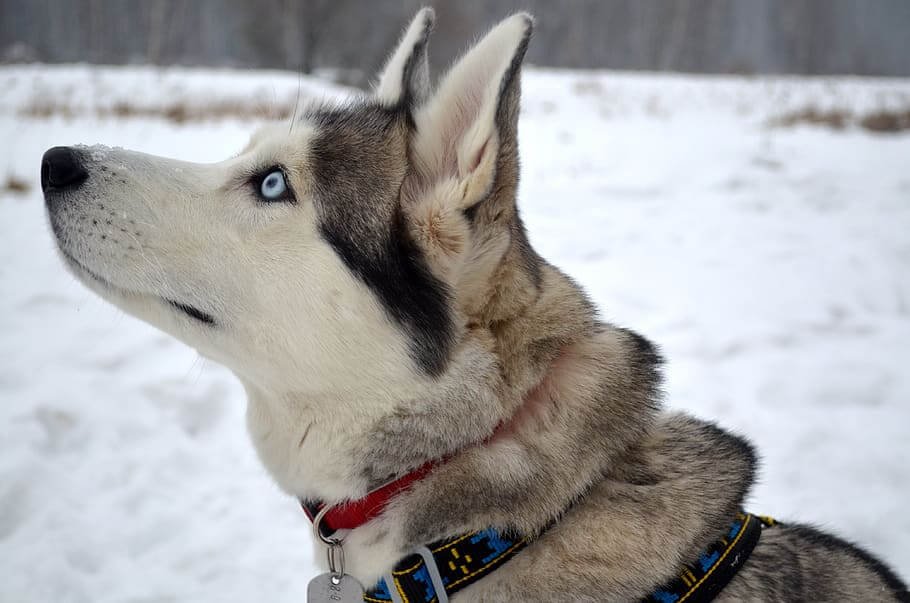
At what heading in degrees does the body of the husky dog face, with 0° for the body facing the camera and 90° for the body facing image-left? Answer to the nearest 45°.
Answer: approximately 90°
